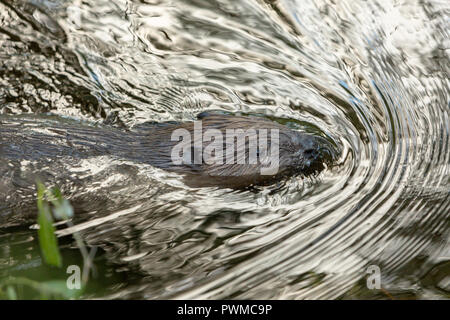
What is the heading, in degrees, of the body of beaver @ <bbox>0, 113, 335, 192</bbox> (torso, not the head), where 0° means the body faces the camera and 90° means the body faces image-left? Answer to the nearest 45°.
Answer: approximately 270°
